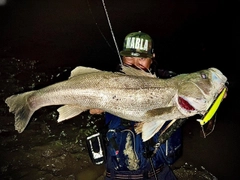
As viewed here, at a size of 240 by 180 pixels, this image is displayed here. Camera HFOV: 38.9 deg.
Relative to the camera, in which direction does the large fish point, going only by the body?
to the viewer's right

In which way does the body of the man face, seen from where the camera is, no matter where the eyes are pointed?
toward the camera

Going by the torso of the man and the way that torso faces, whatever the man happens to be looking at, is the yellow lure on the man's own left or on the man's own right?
on the man's own left

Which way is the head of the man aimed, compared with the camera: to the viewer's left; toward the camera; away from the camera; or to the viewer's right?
toward the camera
